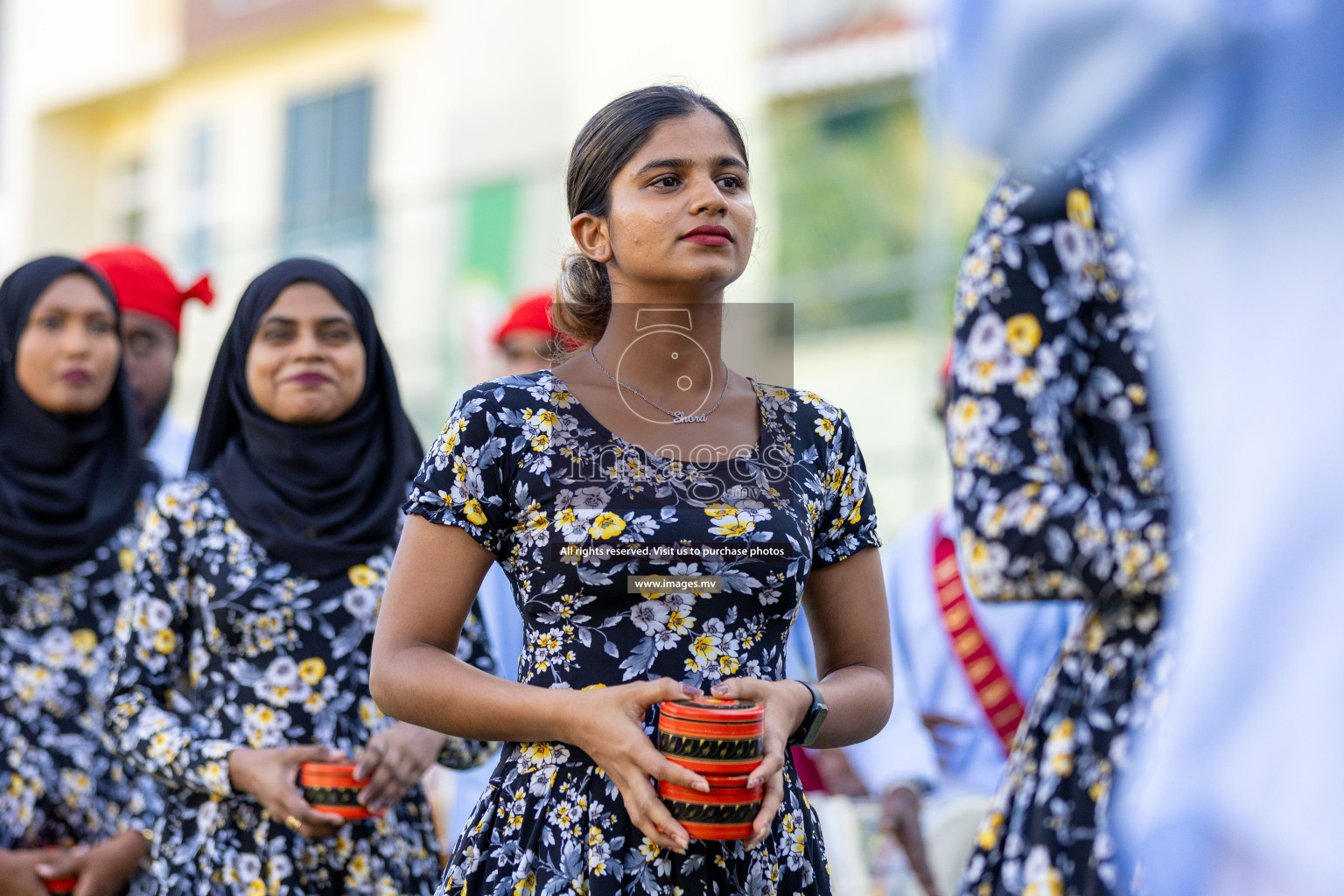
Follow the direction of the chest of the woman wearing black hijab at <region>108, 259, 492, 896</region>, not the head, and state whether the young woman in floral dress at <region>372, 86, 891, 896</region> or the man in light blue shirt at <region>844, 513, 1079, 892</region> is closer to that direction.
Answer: the young woman in floral dress

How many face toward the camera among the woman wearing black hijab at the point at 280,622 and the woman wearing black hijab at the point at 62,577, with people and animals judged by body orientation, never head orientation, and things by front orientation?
2

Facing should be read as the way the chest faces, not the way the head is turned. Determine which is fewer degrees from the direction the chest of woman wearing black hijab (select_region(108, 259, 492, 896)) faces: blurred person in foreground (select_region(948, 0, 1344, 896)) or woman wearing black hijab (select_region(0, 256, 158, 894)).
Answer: the blurred person in foreground

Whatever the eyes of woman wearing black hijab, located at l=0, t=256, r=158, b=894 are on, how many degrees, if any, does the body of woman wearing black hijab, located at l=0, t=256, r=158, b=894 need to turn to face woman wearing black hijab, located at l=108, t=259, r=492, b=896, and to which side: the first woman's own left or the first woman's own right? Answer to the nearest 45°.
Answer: approximately 45° to the first woman's own left

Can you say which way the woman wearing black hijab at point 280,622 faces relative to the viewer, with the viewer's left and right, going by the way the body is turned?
facing the viewer

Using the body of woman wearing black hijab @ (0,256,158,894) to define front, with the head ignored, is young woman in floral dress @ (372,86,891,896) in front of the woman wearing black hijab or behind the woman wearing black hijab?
in front

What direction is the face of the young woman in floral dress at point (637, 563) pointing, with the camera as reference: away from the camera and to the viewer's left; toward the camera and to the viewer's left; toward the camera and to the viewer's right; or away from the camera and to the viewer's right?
toward the camera and to the viewer's right

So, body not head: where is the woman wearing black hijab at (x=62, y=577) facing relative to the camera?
toward the camera

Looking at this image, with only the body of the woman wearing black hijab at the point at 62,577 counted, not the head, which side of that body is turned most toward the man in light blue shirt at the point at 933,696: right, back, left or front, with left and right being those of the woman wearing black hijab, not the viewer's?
left

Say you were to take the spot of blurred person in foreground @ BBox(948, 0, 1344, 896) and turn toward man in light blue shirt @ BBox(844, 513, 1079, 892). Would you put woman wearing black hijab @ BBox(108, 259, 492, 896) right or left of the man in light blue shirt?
left
